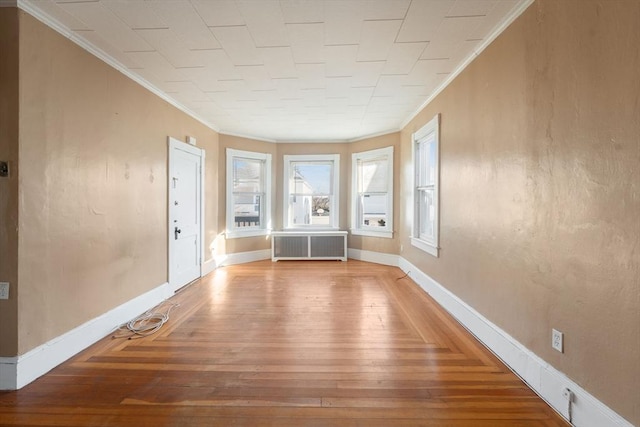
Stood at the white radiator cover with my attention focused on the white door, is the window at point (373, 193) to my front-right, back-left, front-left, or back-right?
back-left

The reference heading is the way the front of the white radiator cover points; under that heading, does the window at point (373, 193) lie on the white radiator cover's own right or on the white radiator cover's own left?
on the white radiator cover's own left

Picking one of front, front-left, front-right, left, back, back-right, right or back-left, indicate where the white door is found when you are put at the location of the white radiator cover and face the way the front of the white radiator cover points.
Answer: front-right

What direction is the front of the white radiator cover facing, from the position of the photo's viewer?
facing the viewer

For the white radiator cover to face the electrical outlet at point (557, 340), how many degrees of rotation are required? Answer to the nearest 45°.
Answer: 0° — it already faces it

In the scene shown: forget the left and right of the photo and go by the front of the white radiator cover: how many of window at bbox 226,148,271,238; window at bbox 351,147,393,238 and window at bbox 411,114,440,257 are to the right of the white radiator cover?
1

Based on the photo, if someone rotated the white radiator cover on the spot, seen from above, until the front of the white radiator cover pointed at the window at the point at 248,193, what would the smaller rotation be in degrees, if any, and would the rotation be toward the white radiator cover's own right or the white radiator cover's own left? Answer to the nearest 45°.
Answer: approximately 90° to the white radiator cover's own right

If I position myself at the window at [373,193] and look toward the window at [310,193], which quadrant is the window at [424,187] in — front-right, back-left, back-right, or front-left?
back-left

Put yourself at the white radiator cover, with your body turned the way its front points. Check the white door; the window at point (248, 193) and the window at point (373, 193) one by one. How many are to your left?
1

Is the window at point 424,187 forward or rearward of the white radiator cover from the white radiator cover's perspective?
forward
